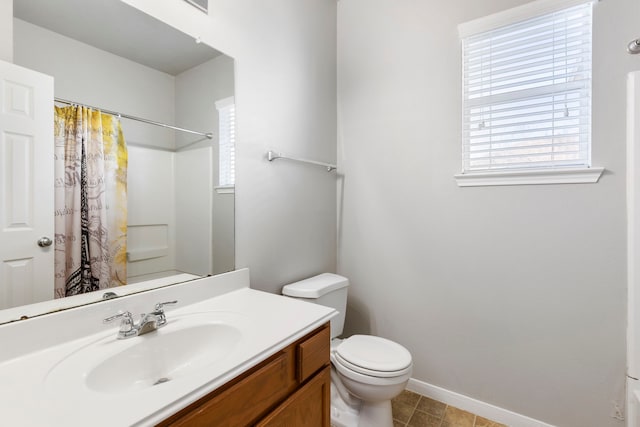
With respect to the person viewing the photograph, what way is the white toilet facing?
facing the viewer and to the right of the viewer

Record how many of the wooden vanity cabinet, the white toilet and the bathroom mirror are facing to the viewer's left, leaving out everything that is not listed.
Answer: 0

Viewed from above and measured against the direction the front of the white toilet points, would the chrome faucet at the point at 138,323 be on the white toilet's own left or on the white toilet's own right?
on the white toilet's own right

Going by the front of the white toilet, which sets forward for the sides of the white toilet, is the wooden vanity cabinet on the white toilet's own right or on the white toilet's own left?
on the white toilet's own right

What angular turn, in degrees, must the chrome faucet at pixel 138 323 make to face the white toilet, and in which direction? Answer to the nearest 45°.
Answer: approximately 45° to its left

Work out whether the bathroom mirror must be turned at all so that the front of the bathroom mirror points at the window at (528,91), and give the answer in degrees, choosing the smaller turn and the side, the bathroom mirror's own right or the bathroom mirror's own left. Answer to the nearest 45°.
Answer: approximately 45° to the bathroom mirror's own left
